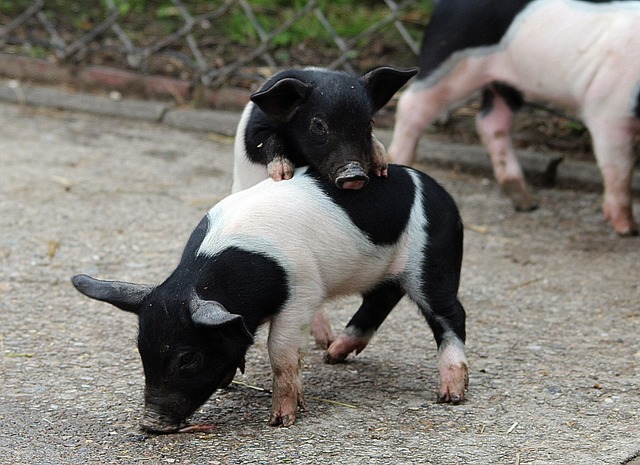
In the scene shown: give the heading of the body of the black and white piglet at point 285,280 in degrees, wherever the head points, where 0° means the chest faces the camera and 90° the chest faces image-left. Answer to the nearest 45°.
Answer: approximately 45°

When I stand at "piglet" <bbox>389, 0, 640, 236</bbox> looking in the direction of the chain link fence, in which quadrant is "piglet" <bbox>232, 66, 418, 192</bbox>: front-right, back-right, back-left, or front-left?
back-left
